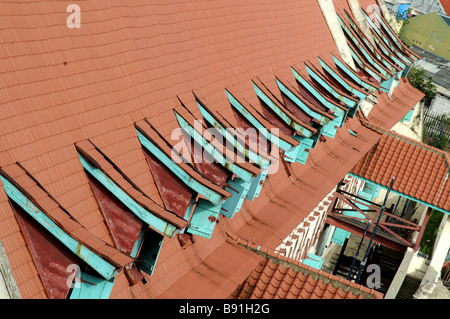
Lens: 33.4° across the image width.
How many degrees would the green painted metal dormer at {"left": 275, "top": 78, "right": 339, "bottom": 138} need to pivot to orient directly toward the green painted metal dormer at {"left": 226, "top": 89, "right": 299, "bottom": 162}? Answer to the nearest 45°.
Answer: approximately 45° to its right

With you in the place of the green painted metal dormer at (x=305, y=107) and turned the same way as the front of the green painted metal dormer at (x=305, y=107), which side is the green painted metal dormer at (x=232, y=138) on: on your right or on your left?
on your right

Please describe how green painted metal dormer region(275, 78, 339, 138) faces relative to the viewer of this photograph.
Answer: facing the viewer and to the right of the viewer

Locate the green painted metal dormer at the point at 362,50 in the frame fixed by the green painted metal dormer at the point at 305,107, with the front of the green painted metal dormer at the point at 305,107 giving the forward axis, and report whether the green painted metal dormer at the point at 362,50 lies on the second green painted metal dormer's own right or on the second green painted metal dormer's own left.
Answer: on the second green painted metal dormer's own left

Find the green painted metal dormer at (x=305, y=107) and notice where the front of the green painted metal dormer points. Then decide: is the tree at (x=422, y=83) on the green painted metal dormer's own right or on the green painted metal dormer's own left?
on the green painted metal dormer's own left

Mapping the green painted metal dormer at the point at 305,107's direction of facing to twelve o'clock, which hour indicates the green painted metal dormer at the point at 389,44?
the green painted metal dormer at the point at 389,44 is roughly at 8 o'clock from the green painted metal dormer at the point at 305,107.

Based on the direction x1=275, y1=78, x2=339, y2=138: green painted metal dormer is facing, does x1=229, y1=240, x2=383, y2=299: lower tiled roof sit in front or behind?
in front

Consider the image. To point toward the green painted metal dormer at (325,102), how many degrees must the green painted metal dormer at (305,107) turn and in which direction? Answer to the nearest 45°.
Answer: approximately 135° to its left

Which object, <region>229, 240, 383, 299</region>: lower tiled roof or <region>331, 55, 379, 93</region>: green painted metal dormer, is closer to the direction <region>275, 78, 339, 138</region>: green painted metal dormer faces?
the lower tiled roof
